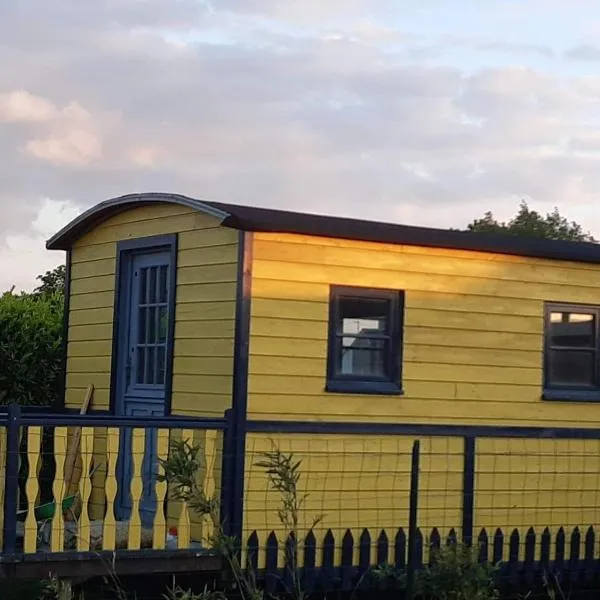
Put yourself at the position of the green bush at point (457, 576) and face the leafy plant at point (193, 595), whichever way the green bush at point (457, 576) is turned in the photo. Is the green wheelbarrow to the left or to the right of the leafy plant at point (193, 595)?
right

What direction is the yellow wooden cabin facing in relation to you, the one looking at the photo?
facing the viewer and to the left of the viewer

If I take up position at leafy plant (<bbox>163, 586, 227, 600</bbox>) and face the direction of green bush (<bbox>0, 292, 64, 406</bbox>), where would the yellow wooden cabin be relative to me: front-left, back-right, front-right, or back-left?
front-right

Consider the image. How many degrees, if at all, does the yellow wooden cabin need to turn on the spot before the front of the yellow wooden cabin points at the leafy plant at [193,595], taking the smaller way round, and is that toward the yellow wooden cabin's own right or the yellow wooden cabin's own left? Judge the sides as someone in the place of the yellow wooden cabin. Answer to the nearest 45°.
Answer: approximately 45° to the yellow wooden cabin's own left

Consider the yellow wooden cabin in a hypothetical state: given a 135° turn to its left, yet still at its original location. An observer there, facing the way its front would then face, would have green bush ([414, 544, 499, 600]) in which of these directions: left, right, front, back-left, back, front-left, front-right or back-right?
right
